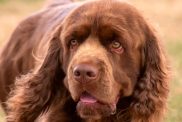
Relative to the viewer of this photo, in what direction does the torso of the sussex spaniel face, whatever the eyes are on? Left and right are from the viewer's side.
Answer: facing the viewer and to the right of the viewer
